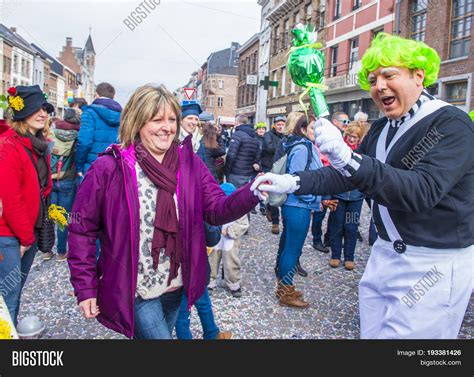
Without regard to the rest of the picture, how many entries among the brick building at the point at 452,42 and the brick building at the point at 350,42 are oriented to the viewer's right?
0

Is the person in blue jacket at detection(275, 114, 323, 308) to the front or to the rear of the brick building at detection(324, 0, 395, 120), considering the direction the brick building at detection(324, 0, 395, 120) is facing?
to the front

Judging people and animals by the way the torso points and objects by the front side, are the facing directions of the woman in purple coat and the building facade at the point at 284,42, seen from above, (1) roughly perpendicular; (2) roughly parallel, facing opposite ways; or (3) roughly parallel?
roughly perpendicular

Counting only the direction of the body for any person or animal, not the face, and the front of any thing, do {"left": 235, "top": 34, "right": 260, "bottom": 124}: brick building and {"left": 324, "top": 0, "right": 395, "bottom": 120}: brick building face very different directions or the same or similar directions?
same or similar directions

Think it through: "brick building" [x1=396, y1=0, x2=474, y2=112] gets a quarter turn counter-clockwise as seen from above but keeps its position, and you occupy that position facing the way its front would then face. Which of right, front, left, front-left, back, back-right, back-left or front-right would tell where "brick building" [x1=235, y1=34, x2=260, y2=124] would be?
back

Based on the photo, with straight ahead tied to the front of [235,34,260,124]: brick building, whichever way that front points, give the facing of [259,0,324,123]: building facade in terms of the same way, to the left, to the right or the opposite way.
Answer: the same way

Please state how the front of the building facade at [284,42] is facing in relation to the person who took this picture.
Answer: facing the viewer and to the left of the viewer

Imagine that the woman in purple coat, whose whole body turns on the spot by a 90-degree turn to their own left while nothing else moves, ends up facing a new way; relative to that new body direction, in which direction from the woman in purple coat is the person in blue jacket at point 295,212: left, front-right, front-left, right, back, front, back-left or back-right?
front

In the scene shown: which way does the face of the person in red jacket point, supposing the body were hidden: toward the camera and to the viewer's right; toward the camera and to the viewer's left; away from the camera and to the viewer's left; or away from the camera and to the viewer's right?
toward the camera and to the viewer's right

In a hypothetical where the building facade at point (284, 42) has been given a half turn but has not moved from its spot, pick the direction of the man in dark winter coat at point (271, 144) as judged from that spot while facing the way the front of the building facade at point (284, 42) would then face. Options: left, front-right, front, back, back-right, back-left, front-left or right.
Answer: back-right

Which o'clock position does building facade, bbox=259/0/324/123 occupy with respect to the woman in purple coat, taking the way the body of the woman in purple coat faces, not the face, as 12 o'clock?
The building facade is roughly at 8 o'clock from the woman in purple coat.

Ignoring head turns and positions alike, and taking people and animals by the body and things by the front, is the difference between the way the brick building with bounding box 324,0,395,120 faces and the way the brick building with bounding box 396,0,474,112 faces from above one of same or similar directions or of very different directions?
same or similar directions

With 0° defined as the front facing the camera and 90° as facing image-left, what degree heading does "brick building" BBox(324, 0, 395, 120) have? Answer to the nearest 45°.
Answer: approximately 45°

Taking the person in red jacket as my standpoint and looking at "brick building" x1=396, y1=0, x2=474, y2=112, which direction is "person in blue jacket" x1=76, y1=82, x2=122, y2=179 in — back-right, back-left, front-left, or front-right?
front-left

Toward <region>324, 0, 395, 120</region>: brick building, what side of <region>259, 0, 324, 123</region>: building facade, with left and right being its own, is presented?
left
